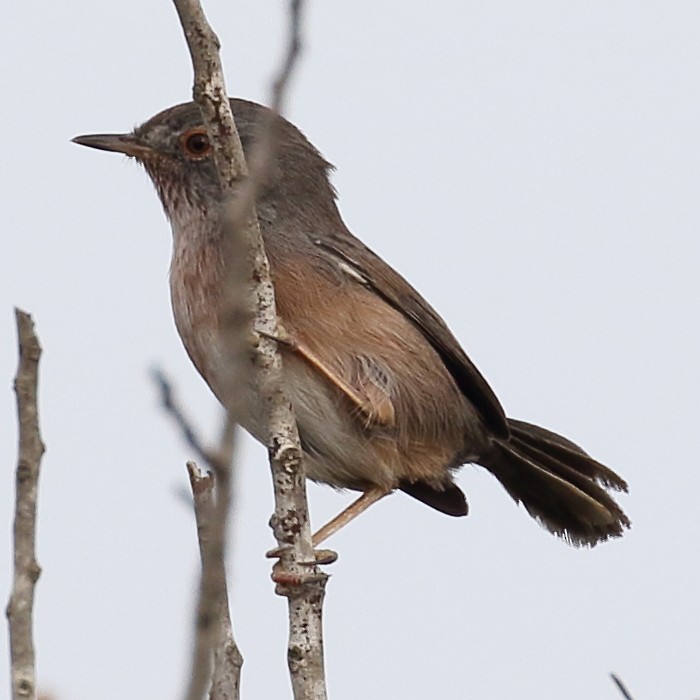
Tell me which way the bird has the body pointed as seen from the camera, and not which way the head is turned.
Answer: to the viewer's left

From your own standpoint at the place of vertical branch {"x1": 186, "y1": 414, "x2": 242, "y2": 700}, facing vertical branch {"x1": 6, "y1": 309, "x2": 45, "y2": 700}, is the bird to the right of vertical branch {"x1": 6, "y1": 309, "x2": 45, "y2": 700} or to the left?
right

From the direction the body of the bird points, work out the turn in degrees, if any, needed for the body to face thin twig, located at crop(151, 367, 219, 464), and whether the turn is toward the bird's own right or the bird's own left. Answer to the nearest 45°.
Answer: approximately 90° to the bird's own left
